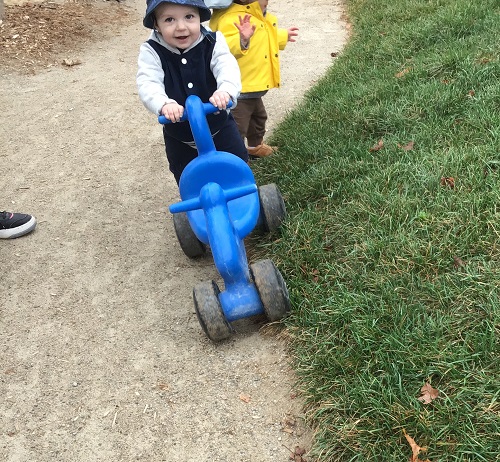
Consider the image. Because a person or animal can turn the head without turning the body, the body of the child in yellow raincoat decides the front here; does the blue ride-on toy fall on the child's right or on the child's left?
on the child's right

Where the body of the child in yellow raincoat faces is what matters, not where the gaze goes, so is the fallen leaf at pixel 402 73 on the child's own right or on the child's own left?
on the child's own left

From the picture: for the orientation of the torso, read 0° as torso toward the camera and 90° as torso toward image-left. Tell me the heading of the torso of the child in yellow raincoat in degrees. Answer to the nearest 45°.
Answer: approximately 315°

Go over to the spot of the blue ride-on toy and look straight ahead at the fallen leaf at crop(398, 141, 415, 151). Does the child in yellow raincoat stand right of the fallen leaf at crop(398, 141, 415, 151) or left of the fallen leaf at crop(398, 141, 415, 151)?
left
